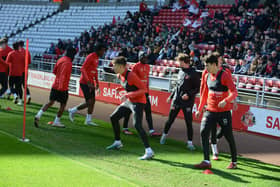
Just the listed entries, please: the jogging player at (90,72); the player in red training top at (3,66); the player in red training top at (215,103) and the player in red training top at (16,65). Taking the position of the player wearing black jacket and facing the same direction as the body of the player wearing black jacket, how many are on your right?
3

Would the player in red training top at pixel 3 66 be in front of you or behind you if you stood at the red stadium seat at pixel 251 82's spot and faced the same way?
in front

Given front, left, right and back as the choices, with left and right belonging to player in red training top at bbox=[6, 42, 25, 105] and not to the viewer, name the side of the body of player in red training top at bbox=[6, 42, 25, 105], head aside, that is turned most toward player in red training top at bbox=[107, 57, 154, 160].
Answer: back

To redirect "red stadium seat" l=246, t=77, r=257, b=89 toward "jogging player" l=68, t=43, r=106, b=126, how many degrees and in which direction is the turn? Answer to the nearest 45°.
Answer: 0° — it already faces them

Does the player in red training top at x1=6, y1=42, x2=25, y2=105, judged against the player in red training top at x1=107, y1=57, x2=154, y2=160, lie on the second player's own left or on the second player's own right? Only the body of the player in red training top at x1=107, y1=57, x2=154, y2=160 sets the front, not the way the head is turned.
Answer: on the second player's own right

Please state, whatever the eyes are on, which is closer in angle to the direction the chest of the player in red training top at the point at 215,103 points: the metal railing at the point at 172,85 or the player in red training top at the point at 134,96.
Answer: the player in red training top

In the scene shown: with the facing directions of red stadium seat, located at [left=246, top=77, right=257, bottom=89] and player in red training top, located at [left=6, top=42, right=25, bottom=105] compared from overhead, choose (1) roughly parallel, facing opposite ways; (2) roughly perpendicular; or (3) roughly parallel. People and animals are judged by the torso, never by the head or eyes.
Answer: roughly perpendicular
